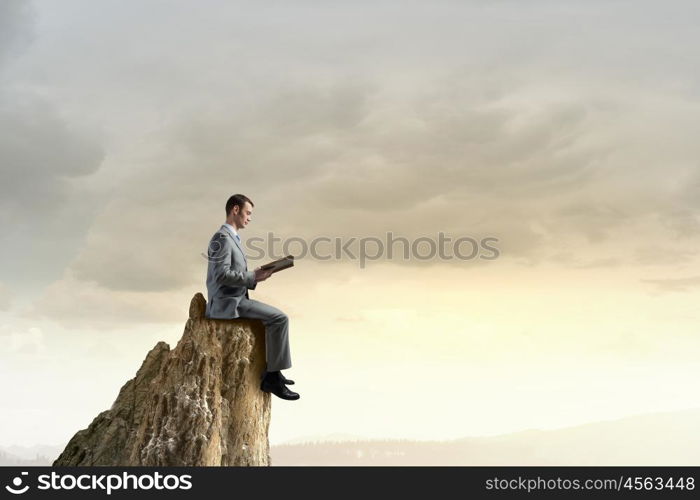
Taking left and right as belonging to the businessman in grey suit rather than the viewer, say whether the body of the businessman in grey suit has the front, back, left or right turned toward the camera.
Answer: right
